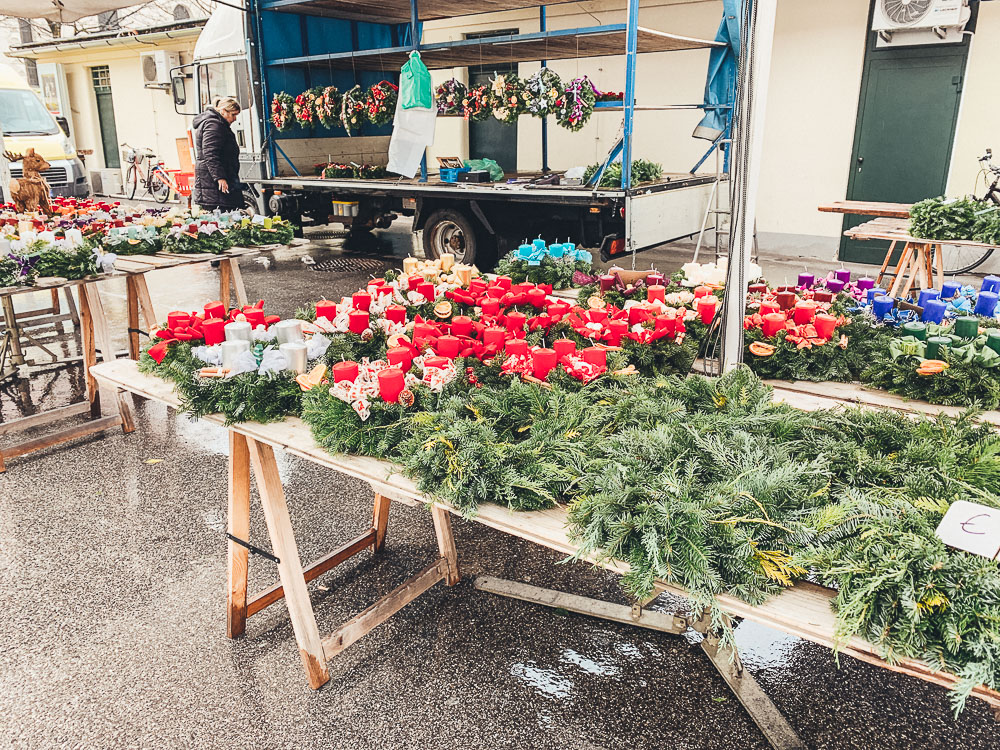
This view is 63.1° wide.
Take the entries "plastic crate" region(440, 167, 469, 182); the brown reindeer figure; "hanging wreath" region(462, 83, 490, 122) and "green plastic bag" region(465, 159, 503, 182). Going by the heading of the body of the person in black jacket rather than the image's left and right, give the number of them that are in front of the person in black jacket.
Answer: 3

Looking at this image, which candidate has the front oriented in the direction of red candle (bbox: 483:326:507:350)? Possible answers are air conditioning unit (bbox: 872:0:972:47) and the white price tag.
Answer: the air conditioning unit

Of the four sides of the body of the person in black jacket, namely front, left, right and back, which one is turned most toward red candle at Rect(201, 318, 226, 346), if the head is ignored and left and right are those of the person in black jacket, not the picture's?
right

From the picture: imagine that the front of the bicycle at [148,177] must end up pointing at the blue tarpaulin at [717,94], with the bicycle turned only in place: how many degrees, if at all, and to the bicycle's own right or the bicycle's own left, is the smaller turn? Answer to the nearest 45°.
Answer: approximately 180°

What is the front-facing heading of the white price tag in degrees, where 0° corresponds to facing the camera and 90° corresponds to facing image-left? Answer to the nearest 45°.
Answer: approximately 0°

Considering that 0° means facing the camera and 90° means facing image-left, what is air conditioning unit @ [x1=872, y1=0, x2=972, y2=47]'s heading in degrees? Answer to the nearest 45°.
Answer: approximately 0°

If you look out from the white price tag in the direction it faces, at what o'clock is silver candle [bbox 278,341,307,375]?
The silver candle is roughly at 3 o'clock from the white price tag.

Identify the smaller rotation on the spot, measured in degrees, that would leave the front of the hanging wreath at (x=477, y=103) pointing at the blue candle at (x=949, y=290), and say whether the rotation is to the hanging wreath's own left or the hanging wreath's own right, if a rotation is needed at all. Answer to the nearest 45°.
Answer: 0° — it already faces it

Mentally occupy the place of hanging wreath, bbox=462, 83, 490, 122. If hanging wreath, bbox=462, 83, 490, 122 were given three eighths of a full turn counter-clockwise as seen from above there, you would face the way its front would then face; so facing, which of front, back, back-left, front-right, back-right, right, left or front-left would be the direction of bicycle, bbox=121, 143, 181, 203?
left

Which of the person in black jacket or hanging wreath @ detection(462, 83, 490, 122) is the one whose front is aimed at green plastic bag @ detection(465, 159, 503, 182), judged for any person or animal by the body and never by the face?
the person in black jacket

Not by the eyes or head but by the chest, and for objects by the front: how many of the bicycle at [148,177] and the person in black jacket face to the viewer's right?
1

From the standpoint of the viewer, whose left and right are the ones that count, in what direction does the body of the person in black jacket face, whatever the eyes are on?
facing to the right of the viewer

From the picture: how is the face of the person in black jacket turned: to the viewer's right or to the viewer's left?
to the viewer's right
